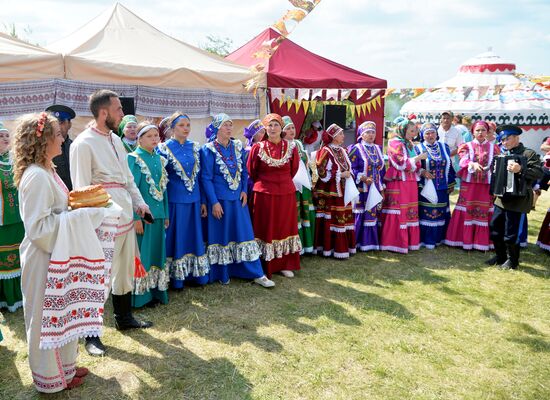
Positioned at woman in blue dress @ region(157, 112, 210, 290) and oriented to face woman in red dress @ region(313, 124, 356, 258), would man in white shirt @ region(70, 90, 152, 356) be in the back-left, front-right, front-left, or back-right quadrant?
back-right

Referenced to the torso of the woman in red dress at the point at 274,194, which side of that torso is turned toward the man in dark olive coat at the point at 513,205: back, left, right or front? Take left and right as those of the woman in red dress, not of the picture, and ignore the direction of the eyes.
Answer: left

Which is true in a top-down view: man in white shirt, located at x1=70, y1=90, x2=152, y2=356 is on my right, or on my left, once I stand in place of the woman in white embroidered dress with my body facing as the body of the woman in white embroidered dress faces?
on my left

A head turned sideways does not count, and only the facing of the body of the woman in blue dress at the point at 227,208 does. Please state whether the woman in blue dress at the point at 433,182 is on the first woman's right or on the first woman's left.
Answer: on the first woman's left

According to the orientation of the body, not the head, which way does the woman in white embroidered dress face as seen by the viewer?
to the viewer's right

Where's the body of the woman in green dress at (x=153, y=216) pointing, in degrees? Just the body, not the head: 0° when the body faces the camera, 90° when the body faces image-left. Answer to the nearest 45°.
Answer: approximately 315°
